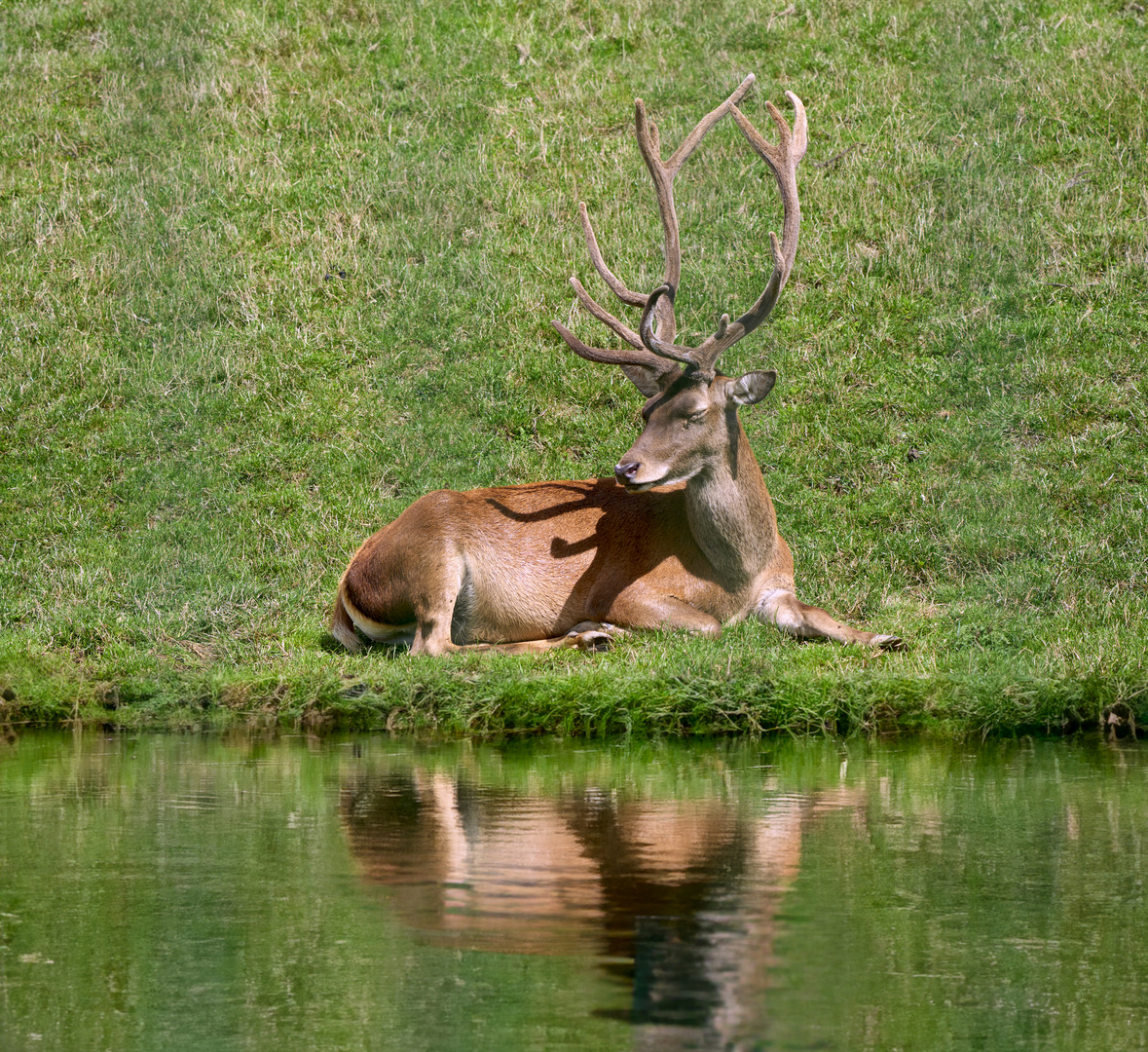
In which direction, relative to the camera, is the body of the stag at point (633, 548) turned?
to the viewer's right
